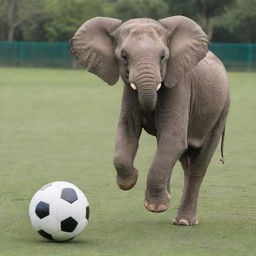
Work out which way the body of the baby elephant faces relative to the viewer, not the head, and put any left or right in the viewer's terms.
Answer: facing the viewer and to the left of the viewer

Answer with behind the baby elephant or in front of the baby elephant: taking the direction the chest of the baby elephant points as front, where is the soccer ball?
in front
